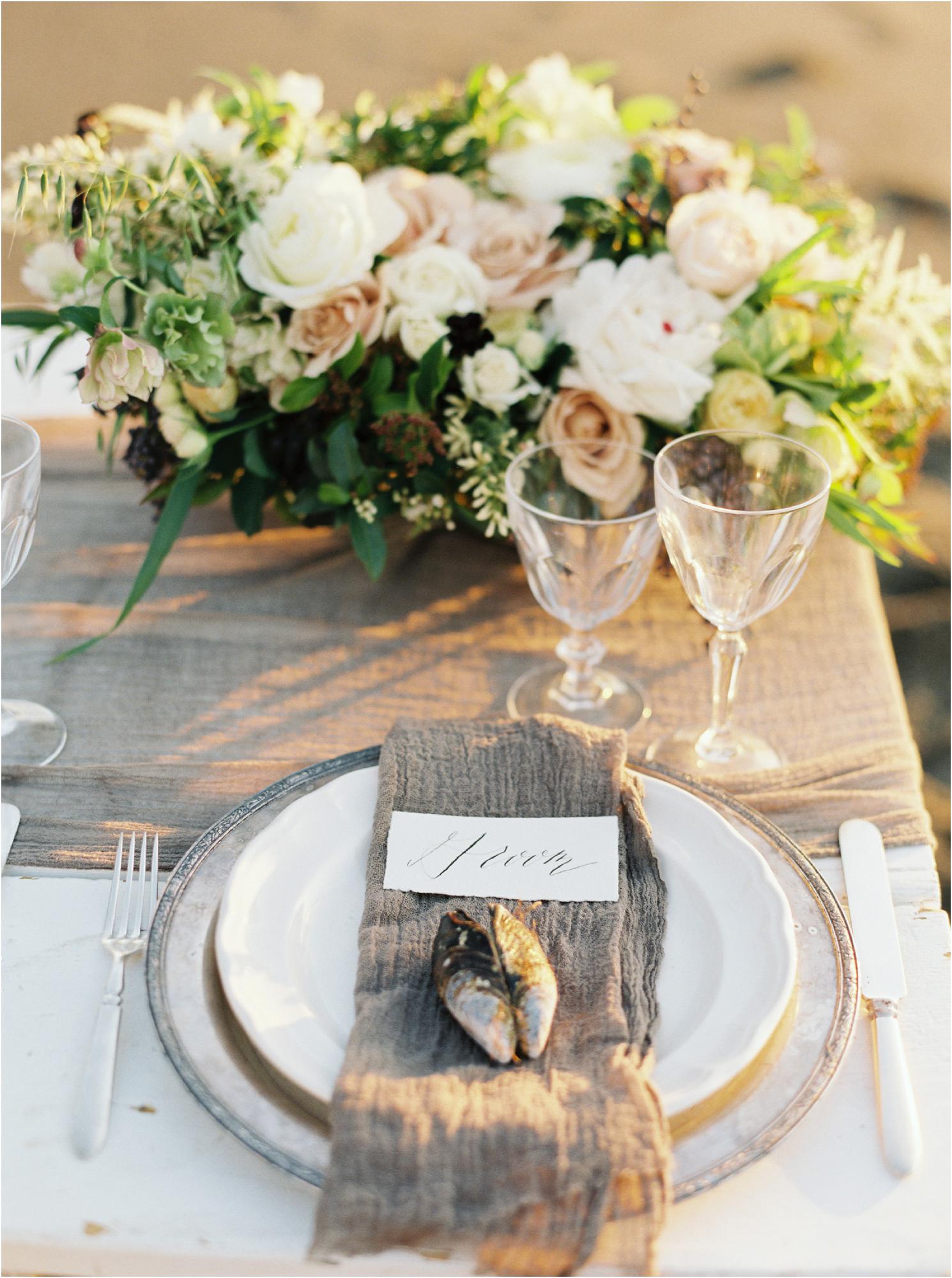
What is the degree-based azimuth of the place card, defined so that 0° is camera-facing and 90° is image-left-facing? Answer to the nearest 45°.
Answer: approximately 0°
